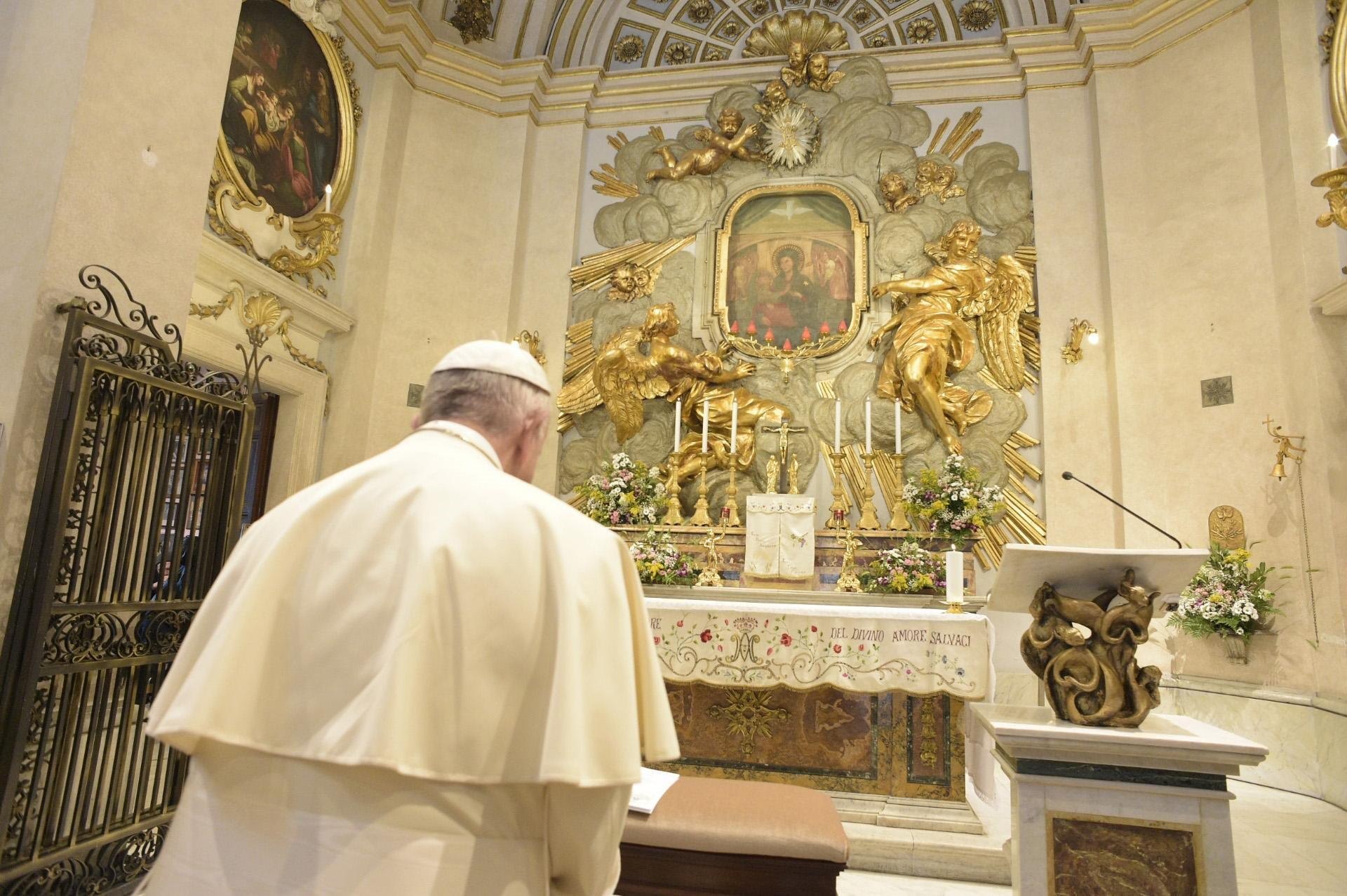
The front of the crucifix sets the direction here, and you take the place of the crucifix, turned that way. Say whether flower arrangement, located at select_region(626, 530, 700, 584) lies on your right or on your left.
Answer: on your right

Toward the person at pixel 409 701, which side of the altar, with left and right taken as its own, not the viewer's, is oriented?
front

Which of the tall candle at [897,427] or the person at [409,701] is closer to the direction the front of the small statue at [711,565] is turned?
the person

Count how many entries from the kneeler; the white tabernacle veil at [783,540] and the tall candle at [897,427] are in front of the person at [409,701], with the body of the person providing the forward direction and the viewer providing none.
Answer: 3

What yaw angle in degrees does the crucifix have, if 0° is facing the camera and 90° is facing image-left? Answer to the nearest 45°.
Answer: approximately 0°
